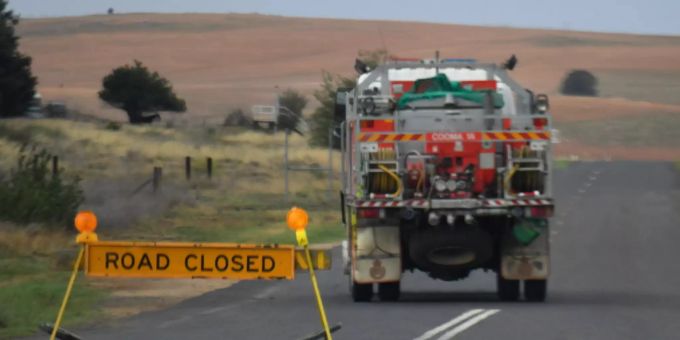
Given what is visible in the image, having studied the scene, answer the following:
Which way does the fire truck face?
away from the camera

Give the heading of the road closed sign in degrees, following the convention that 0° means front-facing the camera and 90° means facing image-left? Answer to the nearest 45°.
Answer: approximately 0°

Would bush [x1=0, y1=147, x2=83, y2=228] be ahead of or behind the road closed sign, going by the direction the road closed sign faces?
behind

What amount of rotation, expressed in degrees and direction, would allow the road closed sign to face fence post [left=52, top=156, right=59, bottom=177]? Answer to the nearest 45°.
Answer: approximately 180°
